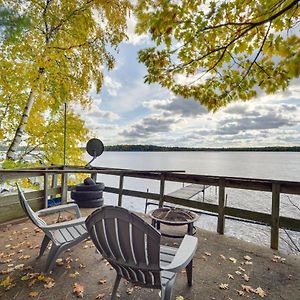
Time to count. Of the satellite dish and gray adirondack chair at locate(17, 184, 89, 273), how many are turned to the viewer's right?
1

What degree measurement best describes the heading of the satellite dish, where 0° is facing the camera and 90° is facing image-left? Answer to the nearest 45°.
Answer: approximately 180°

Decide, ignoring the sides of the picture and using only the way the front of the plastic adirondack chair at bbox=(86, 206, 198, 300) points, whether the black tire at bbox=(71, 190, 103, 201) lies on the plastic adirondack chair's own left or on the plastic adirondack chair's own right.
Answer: on the plastic adirondack chair's own left

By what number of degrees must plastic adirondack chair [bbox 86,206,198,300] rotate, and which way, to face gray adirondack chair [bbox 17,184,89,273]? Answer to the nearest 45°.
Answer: approximately 90° to its left

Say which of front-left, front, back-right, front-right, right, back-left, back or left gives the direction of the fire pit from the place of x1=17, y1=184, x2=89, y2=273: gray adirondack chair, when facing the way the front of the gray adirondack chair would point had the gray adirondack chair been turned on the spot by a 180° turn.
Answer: back

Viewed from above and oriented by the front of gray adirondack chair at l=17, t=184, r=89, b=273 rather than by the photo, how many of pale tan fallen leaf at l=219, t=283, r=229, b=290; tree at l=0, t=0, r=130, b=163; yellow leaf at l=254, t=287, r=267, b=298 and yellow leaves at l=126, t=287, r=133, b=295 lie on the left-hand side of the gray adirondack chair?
1

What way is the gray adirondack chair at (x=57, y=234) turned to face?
to the viewer's right

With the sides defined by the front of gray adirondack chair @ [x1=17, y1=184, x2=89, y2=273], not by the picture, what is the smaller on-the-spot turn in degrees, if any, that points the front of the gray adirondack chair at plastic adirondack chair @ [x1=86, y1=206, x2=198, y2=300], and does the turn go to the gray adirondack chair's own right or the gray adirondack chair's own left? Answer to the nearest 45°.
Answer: approximately 45° to the gray adirondack chair's own right

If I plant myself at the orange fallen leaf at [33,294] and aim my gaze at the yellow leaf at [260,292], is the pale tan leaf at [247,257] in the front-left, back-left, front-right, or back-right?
front-left

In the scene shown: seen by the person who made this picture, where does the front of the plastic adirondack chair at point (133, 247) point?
facing away from the viewer and to the right of the viewer

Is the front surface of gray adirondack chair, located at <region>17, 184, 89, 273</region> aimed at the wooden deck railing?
yes

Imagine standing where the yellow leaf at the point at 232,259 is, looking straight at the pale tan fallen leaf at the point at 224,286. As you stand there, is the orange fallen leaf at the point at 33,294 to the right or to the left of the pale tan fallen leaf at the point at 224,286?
right

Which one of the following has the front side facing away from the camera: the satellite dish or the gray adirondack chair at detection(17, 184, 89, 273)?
the satellite dish

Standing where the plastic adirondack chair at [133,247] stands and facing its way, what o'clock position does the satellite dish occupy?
The satellite dish is roughly at 10 o'clock from the plastic adirondack chair.

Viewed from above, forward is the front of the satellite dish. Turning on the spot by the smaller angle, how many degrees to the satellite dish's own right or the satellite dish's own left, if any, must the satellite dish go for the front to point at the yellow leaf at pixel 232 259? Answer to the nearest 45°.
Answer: approximately 135° to the satellite dish's own right
